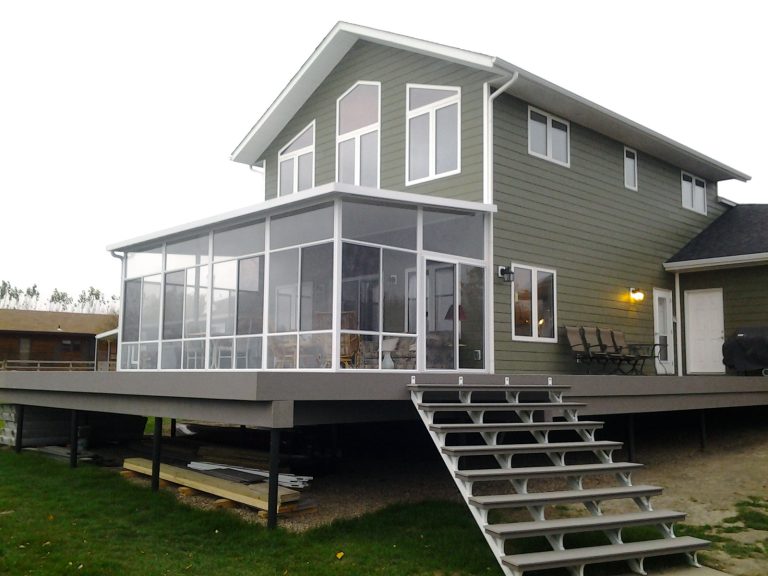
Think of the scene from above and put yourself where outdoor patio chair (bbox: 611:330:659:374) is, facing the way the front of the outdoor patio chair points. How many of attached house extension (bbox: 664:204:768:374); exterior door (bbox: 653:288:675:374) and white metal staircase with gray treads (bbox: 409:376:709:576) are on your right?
1

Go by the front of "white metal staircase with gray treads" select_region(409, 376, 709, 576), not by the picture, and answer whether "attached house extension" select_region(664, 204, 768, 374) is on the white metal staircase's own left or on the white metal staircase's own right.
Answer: on the white metal staircase's own left

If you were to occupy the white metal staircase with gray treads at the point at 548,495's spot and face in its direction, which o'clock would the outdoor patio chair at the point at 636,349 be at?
The outdoor patio chair is roughly at 8 o'clock from the white metal staircase with gray treads.

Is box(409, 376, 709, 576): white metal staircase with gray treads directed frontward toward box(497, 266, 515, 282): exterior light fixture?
no

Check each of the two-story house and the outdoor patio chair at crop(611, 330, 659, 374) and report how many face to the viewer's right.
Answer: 1

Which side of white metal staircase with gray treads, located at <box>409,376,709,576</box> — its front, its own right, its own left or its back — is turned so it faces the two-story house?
back

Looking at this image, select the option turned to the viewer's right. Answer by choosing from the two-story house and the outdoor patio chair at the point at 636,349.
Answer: the outdoor patio chair

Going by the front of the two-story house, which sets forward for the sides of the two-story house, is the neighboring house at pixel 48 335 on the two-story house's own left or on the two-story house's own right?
on the two-story house's own right

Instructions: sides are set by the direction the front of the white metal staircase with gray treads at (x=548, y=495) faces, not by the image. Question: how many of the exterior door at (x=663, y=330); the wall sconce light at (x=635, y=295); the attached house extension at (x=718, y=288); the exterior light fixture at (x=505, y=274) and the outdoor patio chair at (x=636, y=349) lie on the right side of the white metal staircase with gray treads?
0

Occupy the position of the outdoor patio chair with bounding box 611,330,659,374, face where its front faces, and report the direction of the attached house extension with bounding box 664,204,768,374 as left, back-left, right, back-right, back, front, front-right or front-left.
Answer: front-left

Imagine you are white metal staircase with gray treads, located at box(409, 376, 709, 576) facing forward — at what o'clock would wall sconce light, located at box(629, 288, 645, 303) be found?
The wall sconce light is roughly at 8 o'clock from the white metal staircase with gray treads.

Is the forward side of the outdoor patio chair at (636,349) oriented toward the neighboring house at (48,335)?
no
